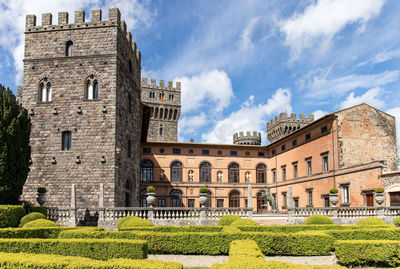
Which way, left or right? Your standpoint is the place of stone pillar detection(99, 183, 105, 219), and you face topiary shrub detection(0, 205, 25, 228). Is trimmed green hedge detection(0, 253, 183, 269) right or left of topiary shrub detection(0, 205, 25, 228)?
left

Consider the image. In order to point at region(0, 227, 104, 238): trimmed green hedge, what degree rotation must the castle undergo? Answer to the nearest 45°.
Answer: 0° — it already faces it

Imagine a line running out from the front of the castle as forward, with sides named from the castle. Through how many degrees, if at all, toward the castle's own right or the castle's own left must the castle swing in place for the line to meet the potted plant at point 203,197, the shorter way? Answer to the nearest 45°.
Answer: approximately 45° to the castle's own left

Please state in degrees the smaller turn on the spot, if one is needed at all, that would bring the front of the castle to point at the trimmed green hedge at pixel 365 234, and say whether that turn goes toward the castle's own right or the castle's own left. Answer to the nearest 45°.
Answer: approximately 45° to the castle's own left

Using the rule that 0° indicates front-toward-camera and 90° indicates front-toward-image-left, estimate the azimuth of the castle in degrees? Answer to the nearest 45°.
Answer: approximately 0°

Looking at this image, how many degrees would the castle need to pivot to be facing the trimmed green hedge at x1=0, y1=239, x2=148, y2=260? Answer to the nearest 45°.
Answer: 0° — it already faces it
